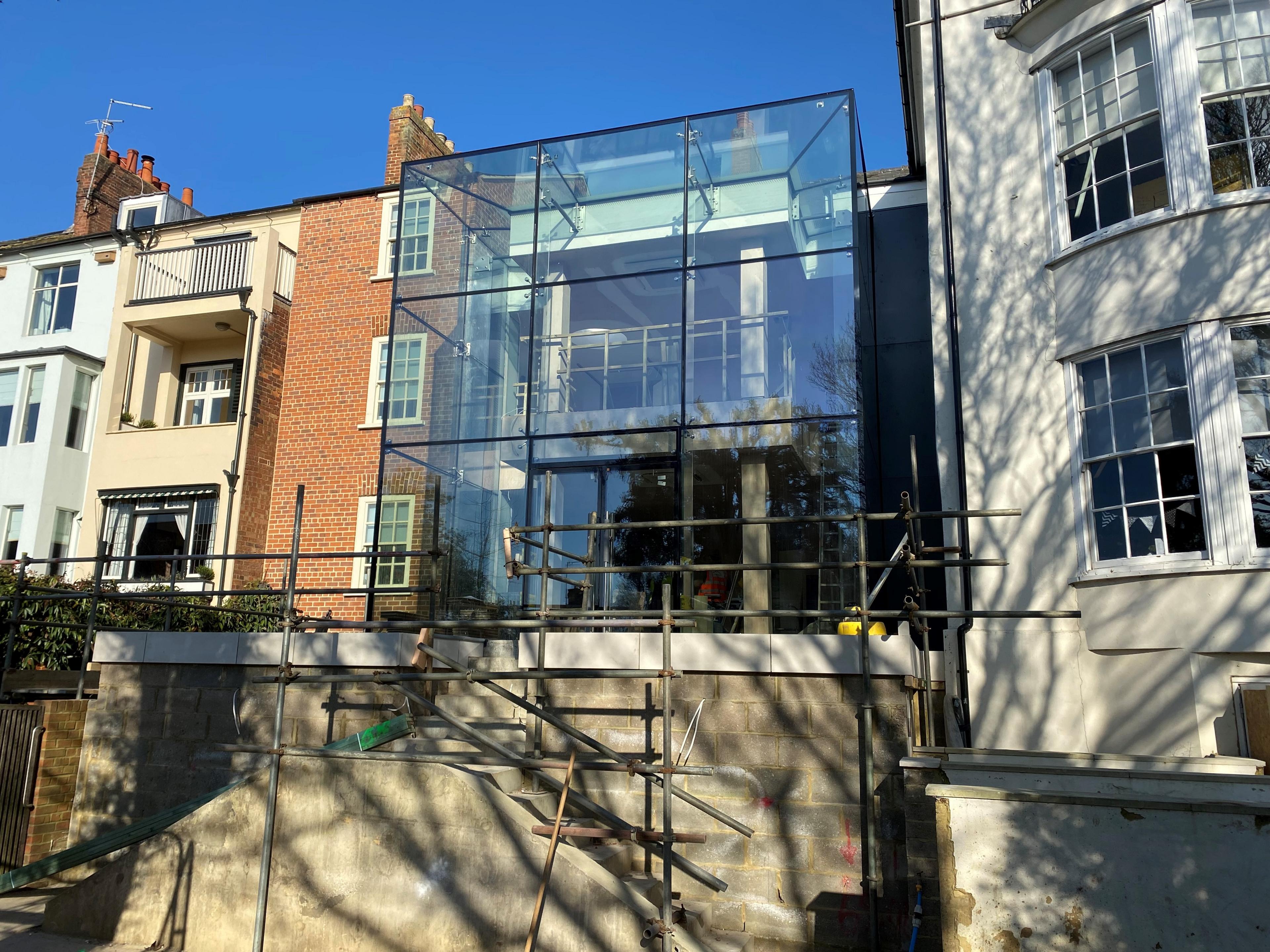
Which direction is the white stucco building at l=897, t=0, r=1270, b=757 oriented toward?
toward the camera

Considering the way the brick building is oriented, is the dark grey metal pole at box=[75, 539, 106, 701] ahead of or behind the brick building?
ahead

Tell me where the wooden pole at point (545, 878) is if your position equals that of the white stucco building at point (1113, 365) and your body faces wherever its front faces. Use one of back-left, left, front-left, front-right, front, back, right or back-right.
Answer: front-right

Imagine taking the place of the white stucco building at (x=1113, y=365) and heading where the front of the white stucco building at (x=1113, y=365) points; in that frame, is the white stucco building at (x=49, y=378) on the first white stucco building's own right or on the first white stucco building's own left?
on the first white stucco building's own right

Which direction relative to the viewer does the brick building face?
toward the camera

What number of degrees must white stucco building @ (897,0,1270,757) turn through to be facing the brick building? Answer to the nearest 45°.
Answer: approximately 90° to its right

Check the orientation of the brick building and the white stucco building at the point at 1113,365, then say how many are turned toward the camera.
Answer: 2

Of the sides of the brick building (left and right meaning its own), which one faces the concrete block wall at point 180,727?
front

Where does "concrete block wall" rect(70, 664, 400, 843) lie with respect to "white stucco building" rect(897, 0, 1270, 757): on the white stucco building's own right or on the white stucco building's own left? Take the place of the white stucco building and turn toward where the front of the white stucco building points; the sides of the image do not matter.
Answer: on the white stucco building's own right

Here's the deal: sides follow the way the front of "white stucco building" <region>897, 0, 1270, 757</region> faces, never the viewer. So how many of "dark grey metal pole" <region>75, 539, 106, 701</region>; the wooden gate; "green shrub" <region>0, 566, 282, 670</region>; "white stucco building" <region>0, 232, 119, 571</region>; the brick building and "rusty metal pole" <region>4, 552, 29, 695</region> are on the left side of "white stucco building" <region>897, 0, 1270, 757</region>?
0

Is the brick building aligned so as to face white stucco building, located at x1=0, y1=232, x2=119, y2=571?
no
